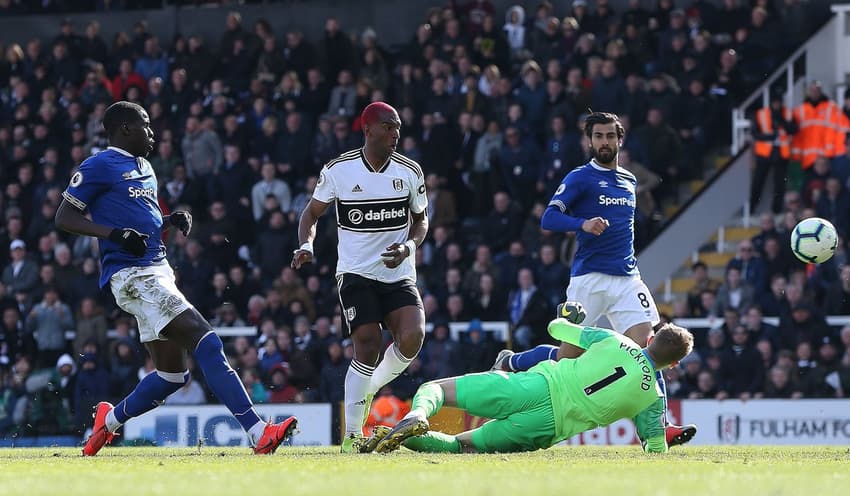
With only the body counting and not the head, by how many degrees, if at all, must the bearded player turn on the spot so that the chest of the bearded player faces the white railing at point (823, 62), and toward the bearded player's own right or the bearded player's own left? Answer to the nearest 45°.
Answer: approximately 135° to the bearded player's own left

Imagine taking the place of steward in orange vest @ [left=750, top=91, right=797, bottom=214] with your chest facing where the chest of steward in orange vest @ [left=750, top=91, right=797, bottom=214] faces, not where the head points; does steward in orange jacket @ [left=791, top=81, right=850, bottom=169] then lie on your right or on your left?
on your left

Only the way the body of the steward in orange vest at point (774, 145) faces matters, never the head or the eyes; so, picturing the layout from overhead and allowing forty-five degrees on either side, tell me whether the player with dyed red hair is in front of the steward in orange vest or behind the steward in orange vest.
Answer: in front

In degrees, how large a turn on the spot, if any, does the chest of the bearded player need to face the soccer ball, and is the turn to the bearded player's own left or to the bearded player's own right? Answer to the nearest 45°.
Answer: approximately 90° to the bearded player's own left

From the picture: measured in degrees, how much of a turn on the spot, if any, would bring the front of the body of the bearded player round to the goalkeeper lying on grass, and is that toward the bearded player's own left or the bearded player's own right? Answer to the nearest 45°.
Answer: approximately 45° to the bearded player's own right

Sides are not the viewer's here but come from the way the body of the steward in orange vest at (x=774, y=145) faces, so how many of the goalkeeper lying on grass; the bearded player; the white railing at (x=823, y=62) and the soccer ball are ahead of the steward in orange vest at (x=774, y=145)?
3

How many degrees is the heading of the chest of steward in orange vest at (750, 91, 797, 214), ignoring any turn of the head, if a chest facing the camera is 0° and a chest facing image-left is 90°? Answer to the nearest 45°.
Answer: approximately 0°

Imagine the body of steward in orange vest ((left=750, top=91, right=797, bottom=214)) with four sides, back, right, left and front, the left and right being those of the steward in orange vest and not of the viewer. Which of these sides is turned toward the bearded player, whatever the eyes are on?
front

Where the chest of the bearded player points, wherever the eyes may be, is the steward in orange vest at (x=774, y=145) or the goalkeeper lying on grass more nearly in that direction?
the goalkeeper lying on grass

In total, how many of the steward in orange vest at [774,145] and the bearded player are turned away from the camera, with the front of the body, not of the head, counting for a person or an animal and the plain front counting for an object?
0

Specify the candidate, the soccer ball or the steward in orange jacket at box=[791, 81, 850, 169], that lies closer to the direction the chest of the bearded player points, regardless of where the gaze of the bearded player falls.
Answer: the soccer ball

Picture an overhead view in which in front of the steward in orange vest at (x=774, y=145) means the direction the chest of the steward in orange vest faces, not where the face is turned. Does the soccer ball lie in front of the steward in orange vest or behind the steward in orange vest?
in front
